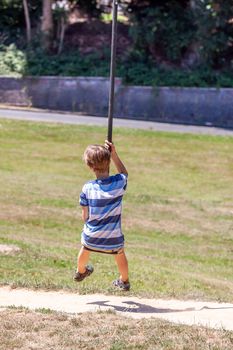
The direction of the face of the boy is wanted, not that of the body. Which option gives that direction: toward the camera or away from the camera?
away from the camera

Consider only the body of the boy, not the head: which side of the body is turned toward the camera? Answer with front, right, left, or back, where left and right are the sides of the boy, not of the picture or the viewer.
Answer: back

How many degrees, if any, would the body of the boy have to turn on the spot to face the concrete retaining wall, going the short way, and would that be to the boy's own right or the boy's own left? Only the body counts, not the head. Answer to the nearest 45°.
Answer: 0° — they already face it

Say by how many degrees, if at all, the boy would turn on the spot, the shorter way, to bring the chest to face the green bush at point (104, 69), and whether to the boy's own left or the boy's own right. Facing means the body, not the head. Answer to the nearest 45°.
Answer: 0° — they already face it
